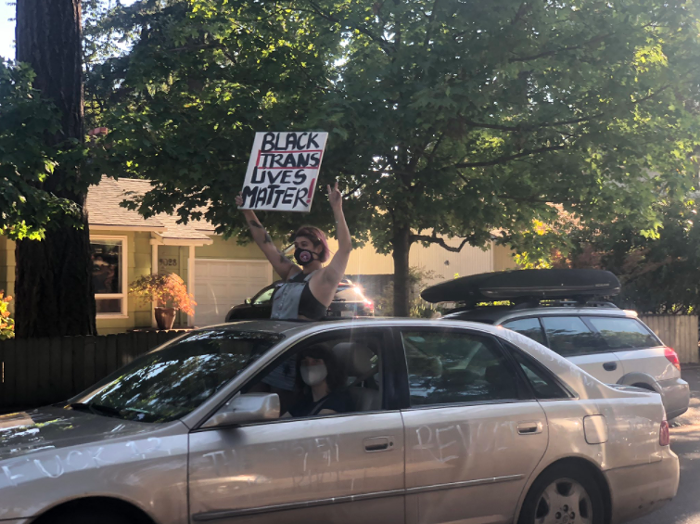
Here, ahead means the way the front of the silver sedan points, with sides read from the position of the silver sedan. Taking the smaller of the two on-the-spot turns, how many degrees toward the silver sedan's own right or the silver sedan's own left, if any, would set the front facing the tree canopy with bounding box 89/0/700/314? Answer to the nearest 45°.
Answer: approximately 90° to the silver sedan's own right

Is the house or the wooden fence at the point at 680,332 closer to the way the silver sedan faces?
the house

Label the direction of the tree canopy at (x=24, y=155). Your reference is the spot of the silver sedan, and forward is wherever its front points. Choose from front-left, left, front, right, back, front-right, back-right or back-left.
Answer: front-right

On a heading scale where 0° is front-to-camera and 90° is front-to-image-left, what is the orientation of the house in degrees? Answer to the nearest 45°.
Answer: approximately 0°

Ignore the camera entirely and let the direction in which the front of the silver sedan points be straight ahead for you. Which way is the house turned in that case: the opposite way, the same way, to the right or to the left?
to the left

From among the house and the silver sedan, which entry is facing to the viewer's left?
the silver sedan

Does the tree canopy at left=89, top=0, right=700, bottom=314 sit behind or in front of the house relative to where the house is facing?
in front

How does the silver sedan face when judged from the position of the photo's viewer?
facing to the left of the viewer

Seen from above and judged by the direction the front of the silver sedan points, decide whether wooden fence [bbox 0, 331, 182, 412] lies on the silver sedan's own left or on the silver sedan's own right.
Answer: on the silver sedan's own right

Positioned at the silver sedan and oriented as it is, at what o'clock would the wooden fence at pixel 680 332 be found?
The wooden fence is roughly at 4 o'clock from the silver sedan.

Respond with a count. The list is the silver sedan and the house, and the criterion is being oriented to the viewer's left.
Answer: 1

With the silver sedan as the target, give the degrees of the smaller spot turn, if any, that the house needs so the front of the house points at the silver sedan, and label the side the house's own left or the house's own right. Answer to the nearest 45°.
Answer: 0° — it already faces it

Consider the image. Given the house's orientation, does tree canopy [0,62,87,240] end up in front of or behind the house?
in front
